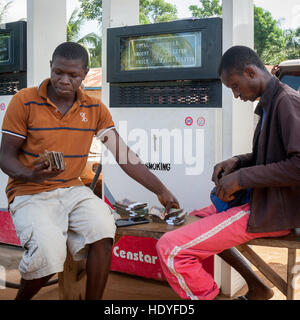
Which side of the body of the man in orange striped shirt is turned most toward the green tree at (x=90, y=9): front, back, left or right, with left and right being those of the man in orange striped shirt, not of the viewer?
back

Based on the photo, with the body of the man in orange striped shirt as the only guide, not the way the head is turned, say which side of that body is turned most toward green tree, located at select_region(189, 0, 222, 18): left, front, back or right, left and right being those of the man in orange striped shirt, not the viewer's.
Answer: back

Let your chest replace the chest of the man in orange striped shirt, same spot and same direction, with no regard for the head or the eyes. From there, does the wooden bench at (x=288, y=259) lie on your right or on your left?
on your left

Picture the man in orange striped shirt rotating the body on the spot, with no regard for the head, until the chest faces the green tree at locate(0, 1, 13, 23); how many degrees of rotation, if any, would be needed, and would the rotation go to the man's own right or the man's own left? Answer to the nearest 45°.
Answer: approximately 180°

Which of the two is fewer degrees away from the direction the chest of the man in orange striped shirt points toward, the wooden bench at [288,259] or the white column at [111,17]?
the wooden bench

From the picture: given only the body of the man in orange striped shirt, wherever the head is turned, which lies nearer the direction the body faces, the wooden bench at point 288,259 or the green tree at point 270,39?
the wooden bench

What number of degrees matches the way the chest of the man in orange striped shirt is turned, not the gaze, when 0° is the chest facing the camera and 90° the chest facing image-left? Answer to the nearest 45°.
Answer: approximately 0°
